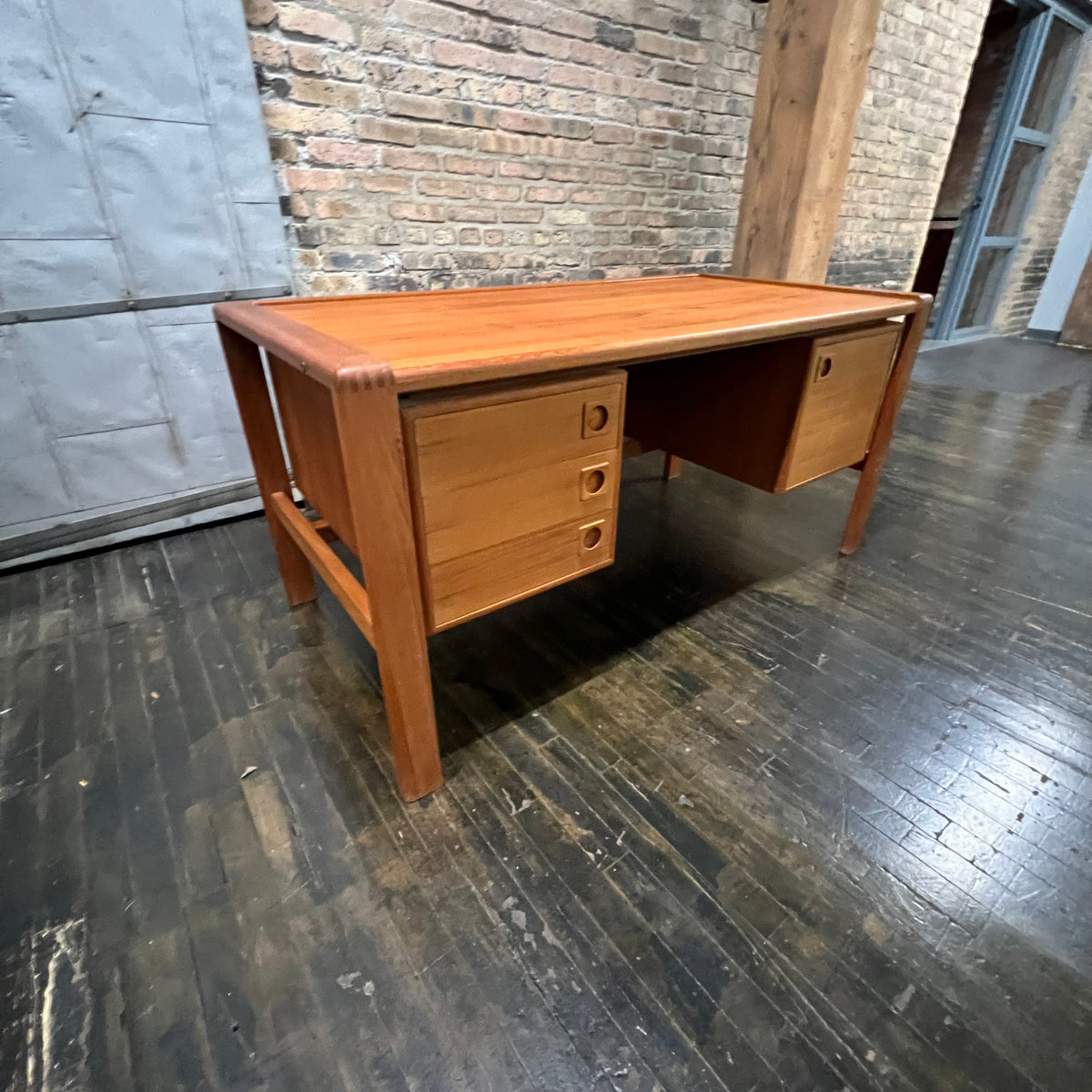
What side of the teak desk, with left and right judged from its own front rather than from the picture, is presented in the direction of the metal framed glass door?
left

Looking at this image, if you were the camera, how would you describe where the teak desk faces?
facing the viewer and to the right of the viewer
